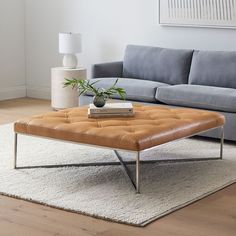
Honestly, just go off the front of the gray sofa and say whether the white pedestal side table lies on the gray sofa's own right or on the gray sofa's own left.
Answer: on the gray sofa's own right

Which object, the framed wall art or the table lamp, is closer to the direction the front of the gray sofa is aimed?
the table lamp

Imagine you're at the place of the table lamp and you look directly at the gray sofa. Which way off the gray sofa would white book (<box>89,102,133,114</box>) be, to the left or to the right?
right

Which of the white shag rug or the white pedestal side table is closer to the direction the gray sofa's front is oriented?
the white shag rug

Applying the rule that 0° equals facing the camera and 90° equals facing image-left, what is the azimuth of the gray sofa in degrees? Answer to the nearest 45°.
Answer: approximately 45°

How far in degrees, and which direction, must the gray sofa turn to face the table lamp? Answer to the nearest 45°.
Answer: approximately 90° to its right
